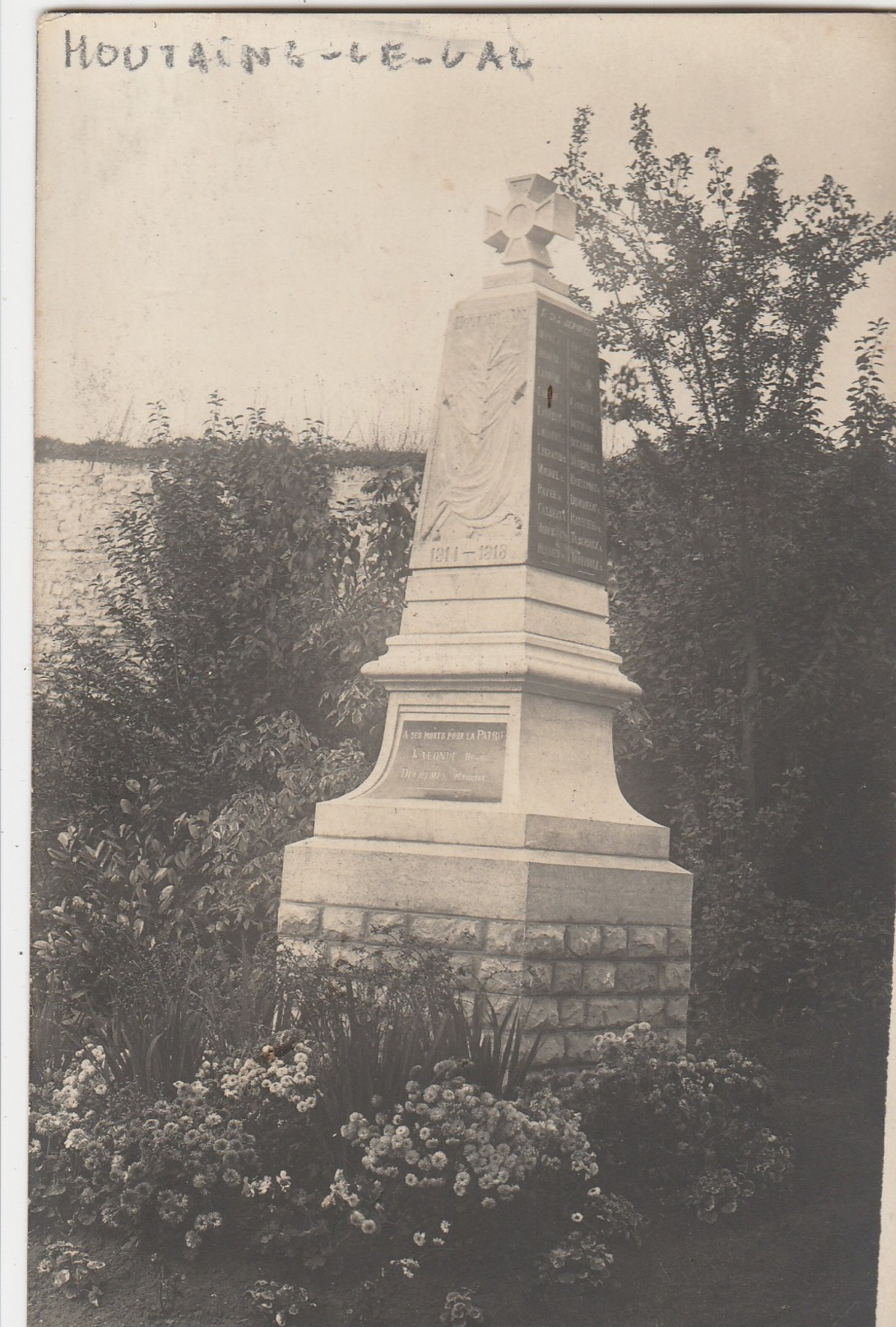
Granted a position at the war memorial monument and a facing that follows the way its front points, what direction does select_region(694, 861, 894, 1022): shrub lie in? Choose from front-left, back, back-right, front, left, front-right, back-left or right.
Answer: back

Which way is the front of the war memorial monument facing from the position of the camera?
facing the viewer and to the left of the viewer

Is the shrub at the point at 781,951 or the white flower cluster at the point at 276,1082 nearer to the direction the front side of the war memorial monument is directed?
the white flower cluster

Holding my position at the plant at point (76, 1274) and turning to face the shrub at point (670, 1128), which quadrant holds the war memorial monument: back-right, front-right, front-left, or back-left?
front-left

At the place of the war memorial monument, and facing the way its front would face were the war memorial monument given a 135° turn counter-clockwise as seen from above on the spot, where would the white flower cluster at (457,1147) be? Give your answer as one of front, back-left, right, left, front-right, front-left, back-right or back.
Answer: right

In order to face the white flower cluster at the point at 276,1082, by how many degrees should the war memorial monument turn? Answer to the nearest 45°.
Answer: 0° — it already faces it

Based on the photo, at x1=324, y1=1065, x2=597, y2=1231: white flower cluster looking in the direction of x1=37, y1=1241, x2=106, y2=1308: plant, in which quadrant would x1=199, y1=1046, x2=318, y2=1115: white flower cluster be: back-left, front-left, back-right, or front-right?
front-right

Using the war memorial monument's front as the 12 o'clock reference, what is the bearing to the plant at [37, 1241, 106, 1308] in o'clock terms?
The plant is roughly at 12 o'clock from the war memorial monument.

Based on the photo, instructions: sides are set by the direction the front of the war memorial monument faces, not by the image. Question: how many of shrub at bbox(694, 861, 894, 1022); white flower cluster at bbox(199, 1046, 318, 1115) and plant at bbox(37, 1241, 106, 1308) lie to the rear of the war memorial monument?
1

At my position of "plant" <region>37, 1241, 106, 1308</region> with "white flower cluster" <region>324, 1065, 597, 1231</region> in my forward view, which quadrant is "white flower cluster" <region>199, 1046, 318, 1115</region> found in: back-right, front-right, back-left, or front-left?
front-left

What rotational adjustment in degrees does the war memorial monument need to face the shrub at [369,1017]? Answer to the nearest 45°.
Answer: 0° — it already faces it
